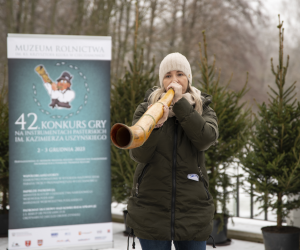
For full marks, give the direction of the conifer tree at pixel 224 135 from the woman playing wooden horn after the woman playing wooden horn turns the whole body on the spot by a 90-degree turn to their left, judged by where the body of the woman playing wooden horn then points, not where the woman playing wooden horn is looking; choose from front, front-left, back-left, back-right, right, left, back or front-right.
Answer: left

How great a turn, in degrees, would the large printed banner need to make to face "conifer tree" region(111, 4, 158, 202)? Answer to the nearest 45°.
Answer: approximately 135° to its left

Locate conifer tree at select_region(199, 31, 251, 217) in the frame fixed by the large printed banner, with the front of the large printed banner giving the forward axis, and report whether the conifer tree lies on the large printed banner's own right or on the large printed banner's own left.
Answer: on the large printed banner's own left

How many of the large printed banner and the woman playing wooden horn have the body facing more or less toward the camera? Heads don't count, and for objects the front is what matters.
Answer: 2

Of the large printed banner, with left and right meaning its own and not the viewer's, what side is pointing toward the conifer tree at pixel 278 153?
left

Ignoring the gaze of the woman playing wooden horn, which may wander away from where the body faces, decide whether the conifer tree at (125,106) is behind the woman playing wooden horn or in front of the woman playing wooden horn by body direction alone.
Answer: behind

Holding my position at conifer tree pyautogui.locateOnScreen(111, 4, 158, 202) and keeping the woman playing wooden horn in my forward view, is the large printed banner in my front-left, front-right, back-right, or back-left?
front-right

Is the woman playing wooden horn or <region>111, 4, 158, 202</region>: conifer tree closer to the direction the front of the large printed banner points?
the woman playing wooden horn

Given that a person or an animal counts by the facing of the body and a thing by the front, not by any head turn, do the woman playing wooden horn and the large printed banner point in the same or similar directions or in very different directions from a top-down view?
same or similar directions

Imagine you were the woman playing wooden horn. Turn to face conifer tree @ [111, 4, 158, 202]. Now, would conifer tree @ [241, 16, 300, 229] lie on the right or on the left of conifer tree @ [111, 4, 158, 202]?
right

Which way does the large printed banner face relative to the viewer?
toward the camera

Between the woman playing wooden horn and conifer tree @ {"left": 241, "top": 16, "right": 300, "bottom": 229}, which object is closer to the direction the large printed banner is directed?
the woman playing wooden horn
